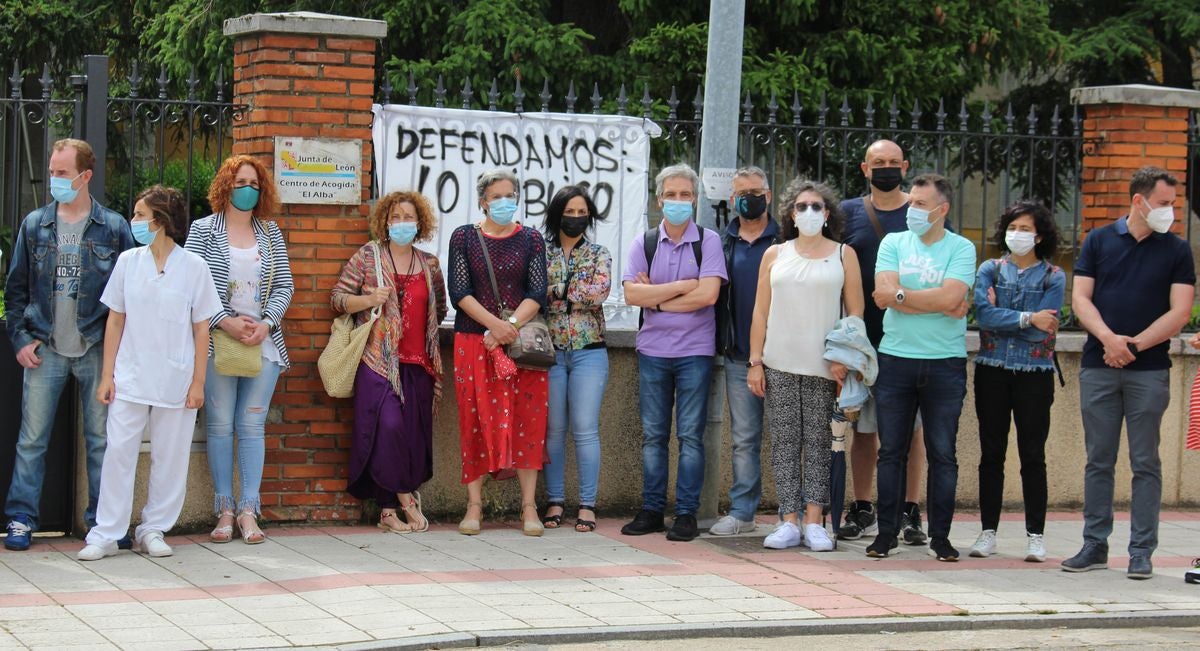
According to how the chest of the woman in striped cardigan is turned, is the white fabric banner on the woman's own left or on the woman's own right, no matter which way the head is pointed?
on the woman's own left

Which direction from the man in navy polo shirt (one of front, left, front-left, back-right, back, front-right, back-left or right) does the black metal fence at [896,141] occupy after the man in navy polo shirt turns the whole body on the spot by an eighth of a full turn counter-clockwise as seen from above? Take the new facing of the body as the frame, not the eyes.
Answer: back

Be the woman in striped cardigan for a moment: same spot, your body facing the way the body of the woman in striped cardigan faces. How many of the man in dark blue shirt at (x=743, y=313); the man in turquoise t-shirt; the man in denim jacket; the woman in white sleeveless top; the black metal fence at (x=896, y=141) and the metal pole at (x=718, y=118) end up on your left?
5

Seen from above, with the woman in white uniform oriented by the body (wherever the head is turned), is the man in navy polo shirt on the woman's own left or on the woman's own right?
on the woman's own left

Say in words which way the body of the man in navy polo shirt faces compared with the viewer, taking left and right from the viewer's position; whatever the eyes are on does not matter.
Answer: facing the viewer

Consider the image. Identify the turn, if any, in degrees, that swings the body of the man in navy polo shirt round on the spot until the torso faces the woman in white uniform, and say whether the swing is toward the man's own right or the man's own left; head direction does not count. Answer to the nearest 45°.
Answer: approximately 45° to the man's own right

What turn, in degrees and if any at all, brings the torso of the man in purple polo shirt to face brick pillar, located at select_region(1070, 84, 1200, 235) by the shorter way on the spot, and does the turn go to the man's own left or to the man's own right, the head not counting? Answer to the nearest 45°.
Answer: approximately 135° to the man's own left

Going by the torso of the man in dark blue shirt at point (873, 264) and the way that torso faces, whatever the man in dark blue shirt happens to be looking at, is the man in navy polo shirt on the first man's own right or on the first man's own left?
on the first man's own left

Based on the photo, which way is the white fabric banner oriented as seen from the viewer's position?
toward the camera

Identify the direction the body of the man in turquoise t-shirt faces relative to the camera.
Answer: toward the camera

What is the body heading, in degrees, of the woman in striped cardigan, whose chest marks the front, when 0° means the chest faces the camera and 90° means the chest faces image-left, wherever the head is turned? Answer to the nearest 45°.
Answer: approximately 0°

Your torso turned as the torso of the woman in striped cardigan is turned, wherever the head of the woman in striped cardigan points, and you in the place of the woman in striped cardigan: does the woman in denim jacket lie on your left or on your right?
on your left

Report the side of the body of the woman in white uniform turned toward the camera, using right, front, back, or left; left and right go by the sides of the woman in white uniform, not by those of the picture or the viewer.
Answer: front

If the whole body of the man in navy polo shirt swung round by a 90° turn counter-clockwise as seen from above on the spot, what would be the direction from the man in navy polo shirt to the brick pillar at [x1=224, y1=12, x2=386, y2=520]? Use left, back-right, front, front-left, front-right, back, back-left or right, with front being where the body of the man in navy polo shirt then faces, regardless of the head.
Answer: back

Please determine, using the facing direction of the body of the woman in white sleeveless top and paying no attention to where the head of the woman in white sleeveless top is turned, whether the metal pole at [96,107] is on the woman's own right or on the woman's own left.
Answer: on the woman's own right
